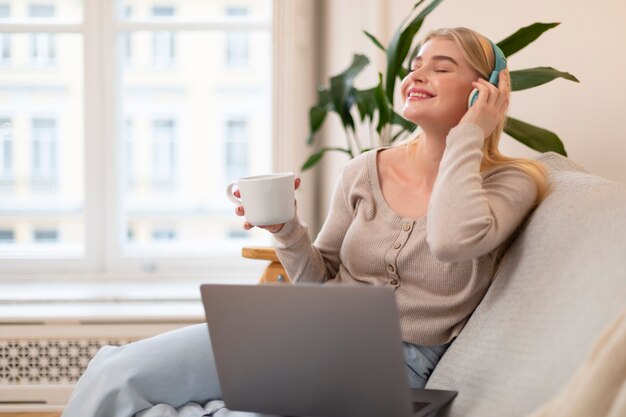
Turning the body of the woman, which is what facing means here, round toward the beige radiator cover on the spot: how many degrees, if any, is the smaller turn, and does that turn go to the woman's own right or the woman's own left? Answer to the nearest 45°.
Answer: approximately 90° to the woman's own right

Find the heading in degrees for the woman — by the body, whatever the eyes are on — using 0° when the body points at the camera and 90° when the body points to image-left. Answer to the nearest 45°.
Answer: approximately 45°

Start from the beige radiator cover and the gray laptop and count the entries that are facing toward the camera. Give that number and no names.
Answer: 1

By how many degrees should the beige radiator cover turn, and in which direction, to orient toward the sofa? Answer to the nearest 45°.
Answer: approximately 45° to its left

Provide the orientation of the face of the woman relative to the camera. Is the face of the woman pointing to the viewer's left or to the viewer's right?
to the viewer's left

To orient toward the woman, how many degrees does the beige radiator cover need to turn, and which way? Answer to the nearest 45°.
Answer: approximately 45° to its left

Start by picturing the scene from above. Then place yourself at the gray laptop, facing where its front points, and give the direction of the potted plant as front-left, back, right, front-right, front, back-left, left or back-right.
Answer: front-left

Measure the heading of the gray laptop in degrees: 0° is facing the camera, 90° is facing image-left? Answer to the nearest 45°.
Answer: approximately 225°

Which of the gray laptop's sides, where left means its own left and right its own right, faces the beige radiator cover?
left
